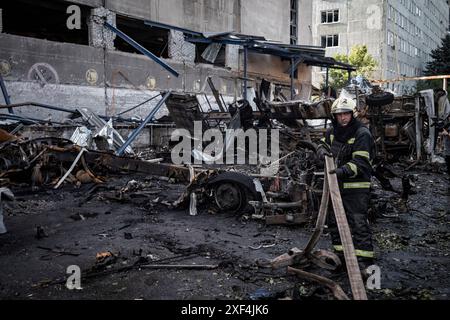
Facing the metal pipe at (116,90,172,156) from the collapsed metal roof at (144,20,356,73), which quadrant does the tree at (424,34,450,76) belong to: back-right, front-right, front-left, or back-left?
back-left

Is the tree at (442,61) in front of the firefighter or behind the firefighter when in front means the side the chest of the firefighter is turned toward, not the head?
behind

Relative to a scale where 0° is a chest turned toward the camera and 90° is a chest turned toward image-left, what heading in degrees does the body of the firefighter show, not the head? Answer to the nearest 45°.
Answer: approximately 45°

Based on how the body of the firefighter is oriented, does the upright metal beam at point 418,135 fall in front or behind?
behind

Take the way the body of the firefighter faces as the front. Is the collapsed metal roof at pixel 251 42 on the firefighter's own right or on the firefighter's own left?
on the firefighter's own right
